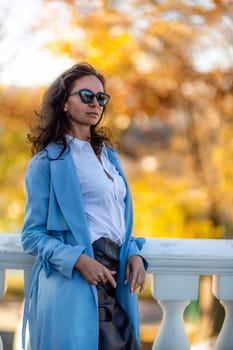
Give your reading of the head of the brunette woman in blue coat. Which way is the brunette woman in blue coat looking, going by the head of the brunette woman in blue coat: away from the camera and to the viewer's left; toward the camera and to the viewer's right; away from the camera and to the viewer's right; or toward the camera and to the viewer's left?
toward the camera and to the viewer's right

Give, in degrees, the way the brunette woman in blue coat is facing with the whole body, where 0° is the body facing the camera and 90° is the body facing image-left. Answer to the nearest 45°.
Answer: approximately 315°
